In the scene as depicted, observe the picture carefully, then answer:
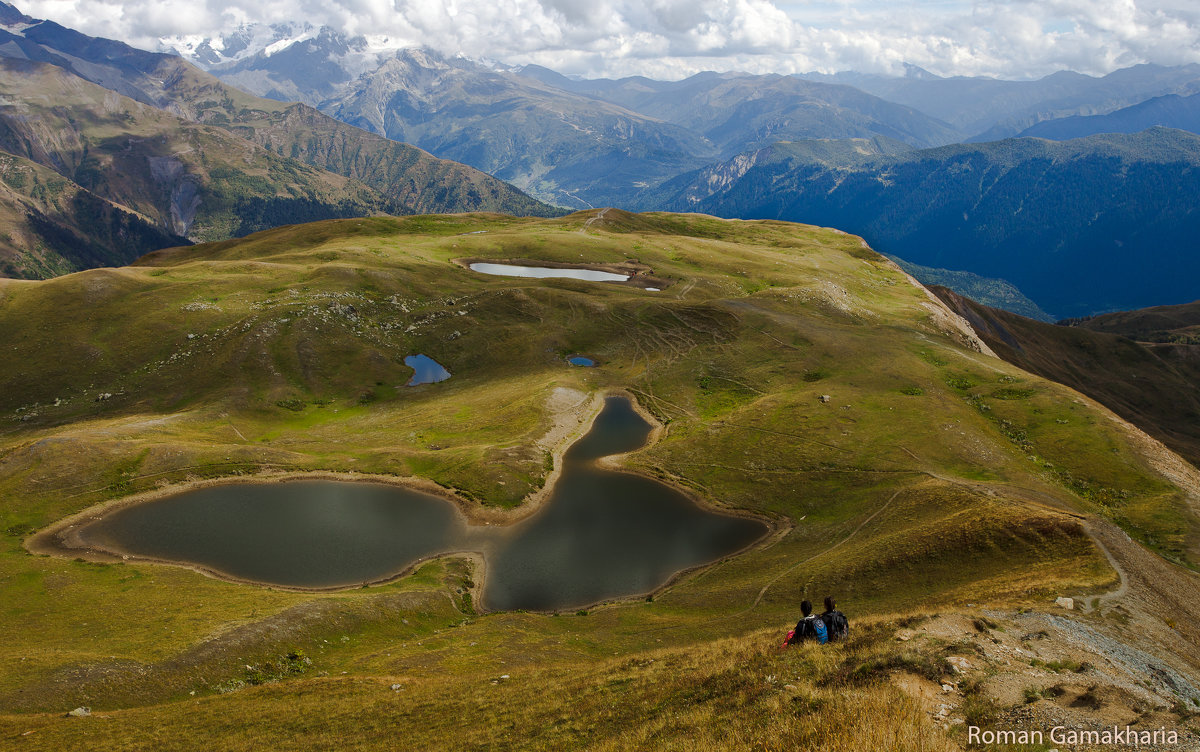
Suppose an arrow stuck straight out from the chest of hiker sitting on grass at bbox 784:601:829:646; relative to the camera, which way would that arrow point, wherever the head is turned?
away from the camera
